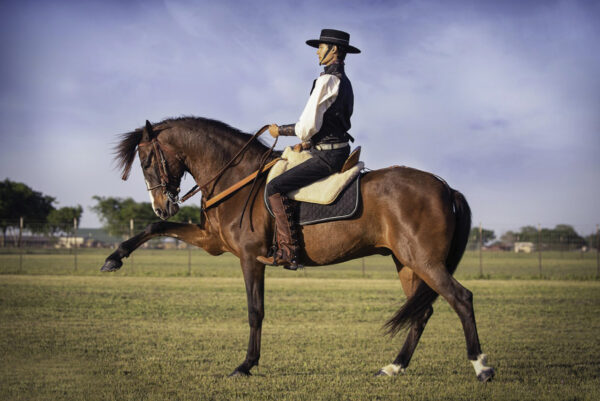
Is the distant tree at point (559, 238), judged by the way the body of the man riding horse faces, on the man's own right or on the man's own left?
on the man's own right

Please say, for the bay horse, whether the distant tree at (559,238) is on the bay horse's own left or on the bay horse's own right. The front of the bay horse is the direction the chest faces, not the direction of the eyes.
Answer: on the bay horse's own right

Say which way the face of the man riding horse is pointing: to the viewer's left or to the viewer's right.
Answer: to the viewer's left

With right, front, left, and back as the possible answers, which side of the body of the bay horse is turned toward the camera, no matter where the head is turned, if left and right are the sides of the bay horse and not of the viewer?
left

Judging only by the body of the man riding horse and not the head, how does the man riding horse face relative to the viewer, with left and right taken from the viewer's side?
facing to the left of the viewer
